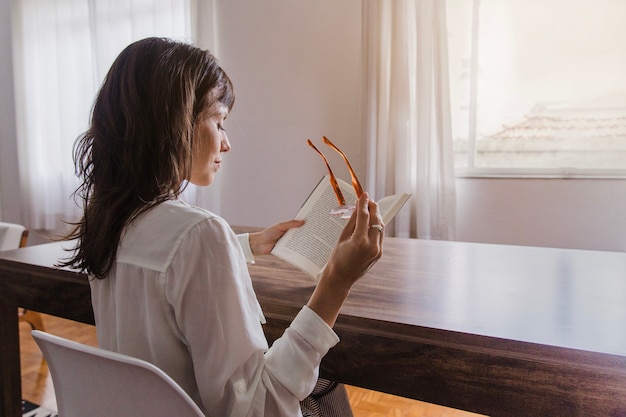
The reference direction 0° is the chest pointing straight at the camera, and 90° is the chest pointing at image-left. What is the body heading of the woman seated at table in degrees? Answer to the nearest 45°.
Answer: approximately 225°

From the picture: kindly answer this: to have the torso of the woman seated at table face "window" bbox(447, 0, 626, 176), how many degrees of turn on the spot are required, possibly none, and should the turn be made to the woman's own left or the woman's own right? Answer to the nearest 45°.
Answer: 0° — they already face it
